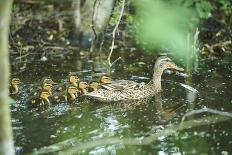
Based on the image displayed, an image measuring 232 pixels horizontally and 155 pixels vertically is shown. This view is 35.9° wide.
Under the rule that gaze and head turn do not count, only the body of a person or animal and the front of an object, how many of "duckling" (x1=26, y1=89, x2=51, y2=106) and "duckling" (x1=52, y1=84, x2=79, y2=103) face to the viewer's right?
2

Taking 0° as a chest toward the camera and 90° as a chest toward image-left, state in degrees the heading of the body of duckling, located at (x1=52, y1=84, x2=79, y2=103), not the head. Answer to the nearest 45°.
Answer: approximately 270°

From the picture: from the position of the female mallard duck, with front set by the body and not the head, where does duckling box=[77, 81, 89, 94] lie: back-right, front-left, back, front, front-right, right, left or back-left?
back

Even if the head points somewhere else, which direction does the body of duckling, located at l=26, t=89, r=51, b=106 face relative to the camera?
to the viewer's right

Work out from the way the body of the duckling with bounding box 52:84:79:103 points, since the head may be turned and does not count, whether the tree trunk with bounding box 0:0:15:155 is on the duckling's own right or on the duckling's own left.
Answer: on the duckling's own right

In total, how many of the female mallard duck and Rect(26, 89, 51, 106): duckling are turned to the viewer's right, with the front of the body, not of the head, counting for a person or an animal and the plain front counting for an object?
2

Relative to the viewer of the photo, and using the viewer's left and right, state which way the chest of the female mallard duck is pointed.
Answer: facing to the right of the viewer

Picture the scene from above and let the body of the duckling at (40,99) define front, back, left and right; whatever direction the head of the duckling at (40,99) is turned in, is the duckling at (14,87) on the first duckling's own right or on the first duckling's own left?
on the first duckling's own left

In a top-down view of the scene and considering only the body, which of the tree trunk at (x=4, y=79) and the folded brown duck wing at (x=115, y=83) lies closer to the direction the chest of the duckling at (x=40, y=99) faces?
the folded brown duck wing
